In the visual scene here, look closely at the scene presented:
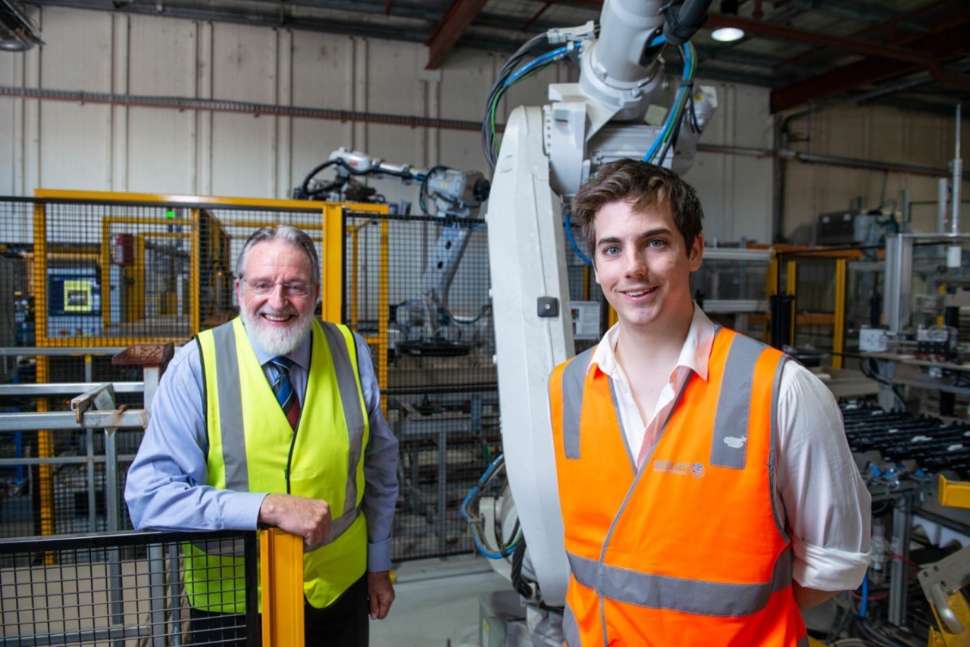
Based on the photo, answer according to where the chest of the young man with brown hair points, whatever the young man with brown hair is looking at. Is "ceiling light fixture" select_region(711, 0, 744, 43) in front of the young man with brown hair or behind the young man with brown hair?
behind

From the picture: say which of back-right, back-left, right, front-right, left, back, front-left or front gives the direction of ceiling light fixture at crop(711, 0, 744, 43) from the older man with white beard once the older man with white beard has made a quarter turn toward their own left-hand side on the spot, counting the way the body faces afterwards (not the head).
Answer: front-left

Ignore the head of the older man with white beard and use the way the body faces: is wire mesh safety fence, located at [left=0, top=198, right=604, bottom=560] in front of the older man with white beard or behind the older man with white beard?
behind

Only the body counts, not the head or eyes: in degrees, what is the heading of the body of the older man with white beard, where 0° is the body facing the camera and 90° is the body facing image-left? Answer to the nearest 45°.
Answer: approximately 0°

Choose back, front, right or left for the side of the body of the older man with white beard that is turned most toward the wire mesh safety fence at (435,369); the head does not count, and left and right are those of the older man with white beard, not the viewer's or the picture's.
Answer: back

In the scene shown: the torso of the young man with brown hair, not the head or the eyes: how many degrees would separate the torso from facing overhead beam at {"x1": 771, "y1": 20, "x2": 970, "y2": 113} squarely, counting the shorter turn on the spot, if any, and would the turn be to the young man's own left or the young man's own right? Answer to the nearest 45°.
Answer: approximately 135° to the young man's own right

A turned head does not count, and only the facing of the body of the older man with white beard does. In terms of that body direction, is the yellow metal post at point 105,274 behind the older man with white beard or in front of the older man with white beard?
behind

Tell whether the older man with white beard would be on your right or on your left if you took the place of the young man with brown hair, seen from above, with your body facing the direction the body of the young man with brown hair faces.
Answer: on your right

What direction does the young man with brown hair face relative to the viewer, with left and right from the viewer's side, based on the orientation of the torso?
facing the viewer and to the left of the viewer

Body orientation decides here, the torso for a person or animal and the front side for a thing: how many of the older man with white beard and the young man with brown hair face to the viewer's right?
0

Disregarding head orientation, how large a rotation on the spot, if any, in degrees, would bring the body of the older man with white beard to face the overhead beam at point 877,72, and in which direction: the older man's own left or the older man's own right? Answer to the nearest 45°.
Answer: approximately 135° to the older man's own left

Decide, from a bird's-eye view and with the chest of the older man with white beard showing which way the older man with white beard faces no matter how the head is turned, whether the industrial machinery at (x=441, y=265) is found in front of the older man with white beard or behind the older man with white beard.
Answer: behind
